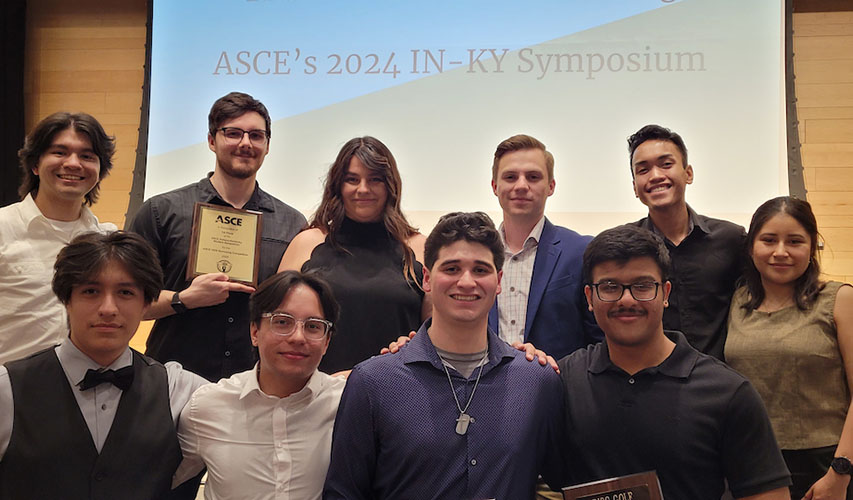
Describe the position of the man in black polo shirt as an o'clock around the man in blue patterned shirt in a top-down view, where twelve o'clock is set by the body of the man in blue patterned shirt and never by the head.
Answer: The man in black polo shirt is roughly at 9 o'clock from the man in blue patterned shirt.

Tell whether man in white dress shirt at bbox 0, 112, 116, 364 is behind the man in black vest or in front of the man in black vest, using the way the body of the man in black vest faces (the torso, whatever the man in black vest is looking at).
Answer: behind

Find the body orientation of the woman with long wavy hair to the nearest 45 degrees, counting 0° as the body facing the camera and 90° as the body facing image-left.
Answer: approximately 0°

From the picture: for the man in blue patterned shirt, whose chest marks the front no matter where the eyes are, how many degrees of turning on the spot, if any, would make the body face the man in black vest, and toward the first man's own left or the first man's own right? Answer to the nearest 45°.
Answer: approximately 90° to the first man's own right

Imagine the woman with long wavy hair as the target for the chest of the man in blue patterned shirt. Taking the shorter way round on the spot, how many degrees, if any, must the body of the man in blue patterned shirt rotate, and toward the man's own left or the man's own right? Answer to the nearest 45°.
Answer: approximately 135° to the man's own right

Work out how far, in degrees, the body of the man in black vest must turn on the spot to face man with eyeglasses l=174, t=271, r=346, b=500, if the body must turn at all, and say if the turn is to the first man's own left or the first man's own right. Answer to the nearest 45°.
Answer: approximately 90° to the first man's own left

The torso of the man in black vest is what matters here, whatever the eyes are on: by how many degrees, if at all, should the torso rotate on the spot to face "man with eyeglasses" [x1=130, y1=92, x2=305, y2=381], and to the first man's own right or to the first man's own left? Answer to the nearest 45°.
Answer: approximately 135° to the first man's own left

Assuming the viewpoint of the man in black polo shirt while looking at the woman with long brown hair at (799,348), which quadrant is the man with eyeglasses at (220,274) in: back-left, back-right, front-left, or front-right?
back-left
